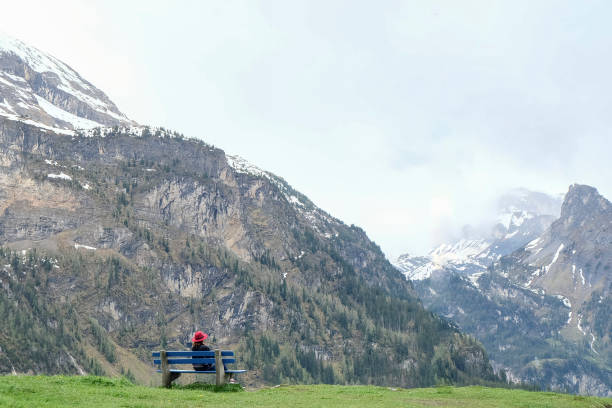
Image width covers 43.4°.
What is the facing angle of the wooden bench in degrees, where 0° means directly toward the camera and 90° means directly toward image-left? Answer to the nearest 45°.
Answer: approximately 225°
